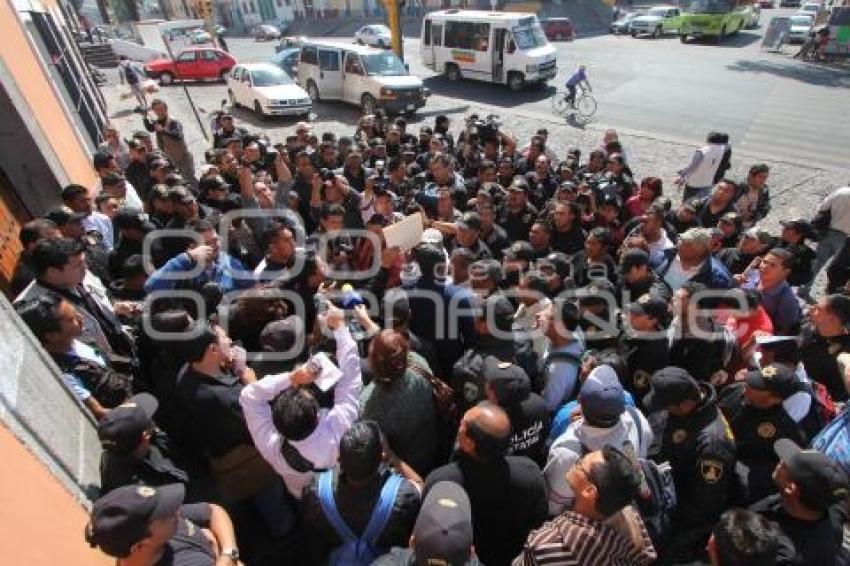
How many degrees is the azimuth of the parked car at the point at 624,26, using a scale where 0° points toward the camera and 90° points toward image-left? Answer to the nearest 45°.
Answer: approximately 45°

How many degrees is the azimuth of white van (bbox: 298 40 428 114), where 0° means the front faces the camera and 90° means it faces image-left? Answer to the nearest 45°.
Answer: approximately 315°

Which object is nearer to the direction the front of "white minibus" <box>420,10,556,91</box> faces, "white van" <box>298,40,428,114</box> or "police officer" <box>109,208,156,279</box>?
the police officer

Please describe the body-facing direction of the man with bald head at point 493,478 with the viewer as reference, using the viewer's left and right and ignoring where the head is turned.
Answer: facing away from the viewer and to the left of the viewer

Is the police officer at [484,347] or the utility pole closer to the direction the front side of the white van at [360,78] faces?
the police officer

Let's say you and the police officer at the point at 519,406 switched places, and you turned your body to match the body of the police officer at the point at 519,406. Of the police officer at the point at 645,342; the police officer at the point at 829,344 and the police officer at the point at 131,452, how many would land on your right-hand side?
2

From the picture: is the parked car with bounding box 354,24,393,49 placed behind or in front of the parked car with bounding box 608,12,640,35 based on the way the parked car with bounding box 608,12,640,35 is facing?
in front

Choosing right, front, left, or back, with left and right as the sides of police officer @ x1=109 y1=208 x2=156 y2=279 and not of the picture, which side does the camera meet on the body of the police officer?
right

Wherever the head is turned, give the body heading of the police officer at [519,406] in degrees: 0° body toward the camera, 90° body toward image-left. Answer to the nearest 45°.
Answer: approximately 135°

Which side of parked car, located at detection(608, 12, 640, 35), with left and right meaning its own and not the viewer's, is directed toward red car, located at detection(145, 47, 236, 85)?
front

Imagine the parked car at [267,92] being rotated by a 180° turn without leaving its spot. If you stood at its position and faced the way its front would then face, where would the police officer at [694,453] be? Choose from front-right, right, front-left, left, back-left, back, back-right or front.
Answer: back-left

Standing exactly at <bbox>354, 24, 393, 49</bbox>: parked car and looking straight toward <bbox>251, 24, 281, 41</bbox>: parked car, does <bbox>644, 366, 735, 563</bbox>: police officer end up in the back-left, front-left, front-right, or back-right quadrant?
back-left
